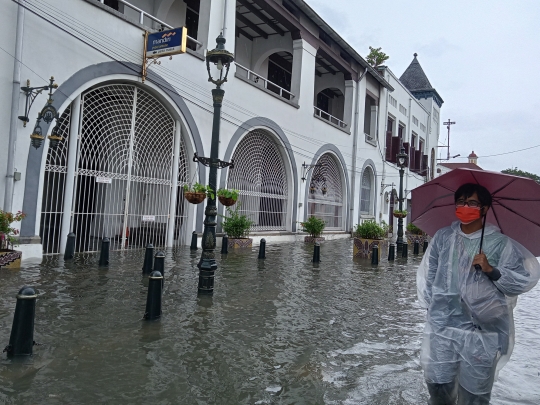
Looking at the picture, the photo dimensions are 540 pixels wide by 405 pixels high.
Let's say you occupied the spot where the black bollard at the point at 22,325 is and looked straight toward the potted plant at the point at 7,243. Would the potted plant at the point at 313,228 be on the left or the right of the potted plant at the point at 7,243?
right

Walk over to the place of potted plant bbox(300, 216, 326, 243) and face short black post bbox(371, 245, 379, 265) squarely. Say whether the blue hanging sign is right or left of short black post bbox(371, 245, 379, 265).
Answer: right

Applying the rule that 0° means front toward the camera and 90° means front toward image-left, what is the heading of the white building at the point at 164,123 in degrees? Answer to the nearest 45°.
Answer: approximately 315°

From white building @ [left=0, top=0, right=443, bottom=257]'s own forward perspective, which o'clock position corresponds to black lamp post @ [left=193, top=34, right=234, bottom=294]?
The black lamp post is roughly at 1 o'clock from the white building.

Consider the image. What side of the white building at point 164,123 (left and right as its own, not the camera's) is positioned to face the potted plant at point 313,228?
left

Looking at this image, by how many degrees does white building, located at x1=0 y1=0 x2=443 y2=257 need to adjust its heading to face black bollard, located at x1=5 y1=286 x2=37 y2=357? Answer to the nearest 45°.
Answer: approximately 45° to its right

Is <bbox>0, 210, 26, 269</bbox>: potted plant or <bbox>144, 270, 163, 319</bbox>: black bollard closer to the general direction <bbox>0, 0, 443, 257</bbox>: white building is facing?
the black bollard
